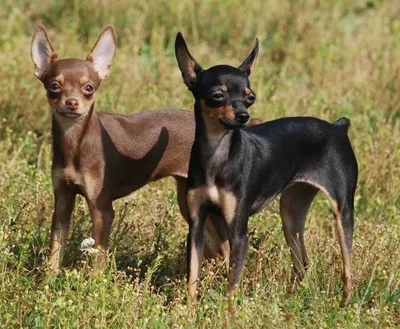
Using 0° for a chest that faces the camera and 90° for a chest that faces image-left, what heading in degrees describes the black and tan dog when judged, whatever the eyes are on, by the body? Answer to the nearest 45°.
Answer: approximately 45°

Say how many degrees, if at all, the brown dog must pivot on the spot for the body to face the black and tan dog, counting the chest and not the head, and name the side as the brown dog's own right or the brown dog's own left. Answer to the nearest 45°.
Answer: approximately 90° to the brown dog's own left

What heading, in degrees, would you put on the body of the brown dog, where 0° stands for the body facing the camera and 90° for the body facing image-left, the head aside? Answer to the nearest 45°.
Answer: approximately 45°
